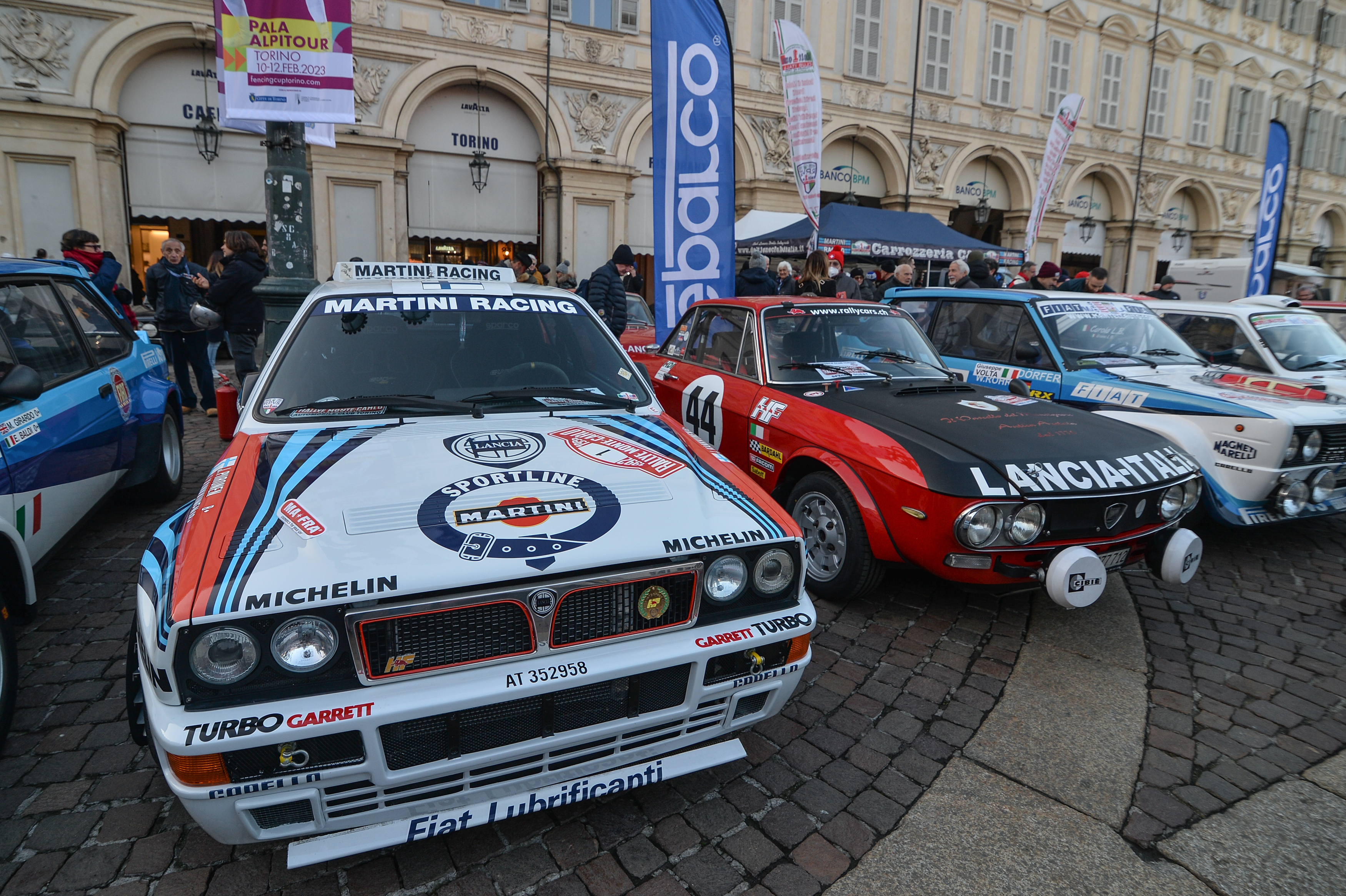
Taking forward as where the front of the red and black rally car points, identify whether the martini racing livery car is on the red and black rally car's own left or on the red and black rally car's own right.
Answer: on the red and black rally car's own right

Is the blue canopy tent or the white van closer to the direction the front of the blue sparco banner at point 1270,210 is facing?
the blue canopy tent

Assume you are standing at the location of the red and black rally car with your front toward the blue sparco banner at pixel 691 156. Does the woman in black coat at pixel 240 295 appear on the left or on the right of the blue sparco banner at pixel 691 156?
left

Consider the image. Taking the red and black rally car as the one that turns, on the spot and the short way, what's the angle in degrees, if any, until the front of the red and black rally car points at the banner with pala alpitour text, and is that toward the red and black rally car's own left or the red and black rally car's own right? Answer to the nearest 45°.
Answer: approximately 135° to the red and black rally car's own right

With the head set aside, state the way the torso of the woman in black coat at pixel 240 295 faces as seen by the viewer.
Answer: to the viewer's left

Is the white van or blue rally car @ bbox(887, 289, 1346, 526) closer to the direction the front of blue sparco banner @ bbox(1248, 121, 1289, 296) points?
the blue rally car
